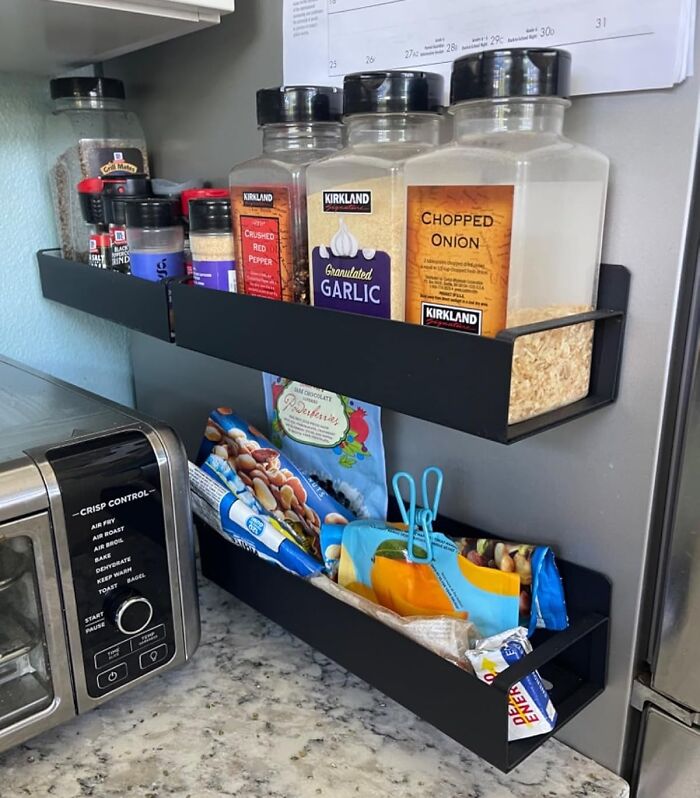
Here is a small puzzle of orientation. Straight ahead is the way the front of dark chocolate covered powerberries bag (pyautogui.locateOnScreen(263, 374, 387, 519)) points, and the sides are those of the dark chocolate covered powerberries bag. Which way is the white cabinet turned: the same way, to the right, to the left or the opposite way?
to the left

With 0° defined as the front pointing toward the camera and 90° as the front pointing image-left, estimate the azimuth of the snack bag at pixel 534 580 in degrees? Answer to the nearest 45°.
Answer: approximately 45°

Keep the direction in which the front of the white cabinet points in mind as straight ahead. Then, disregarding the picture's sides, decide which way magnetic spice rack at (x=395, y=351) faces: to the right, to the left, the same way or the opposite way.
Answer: to the right

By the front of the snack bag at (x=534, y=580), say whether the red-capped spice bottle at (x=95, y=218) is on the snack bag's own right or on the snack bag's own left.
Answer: on the snack bag's own right

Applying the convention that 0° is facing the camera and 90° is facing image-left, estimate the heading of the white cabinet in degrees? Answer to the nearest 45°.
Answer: approximately 315°

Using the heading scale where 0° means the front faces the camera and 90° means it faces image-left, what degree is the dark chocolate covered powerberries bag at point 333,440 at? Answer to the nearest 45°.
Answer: approximately 45°

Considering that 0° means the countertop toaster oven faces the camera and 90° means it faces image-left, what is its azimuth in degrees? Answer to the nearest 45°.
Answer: approximately 315°

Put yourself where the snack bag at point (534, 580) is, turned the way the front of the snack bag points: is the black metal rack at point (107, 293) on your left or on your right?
on your right
